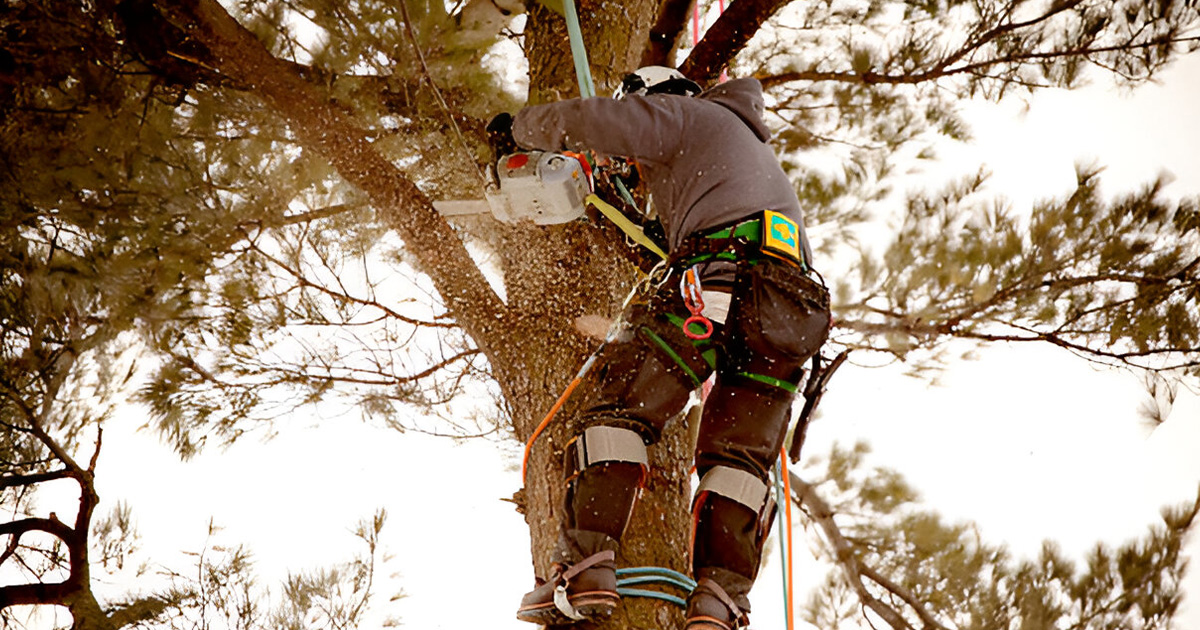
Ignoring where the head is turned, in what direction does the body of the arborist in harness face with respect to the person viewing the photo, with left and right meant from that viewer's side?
facing away from the viewer and to the left of the viewer
